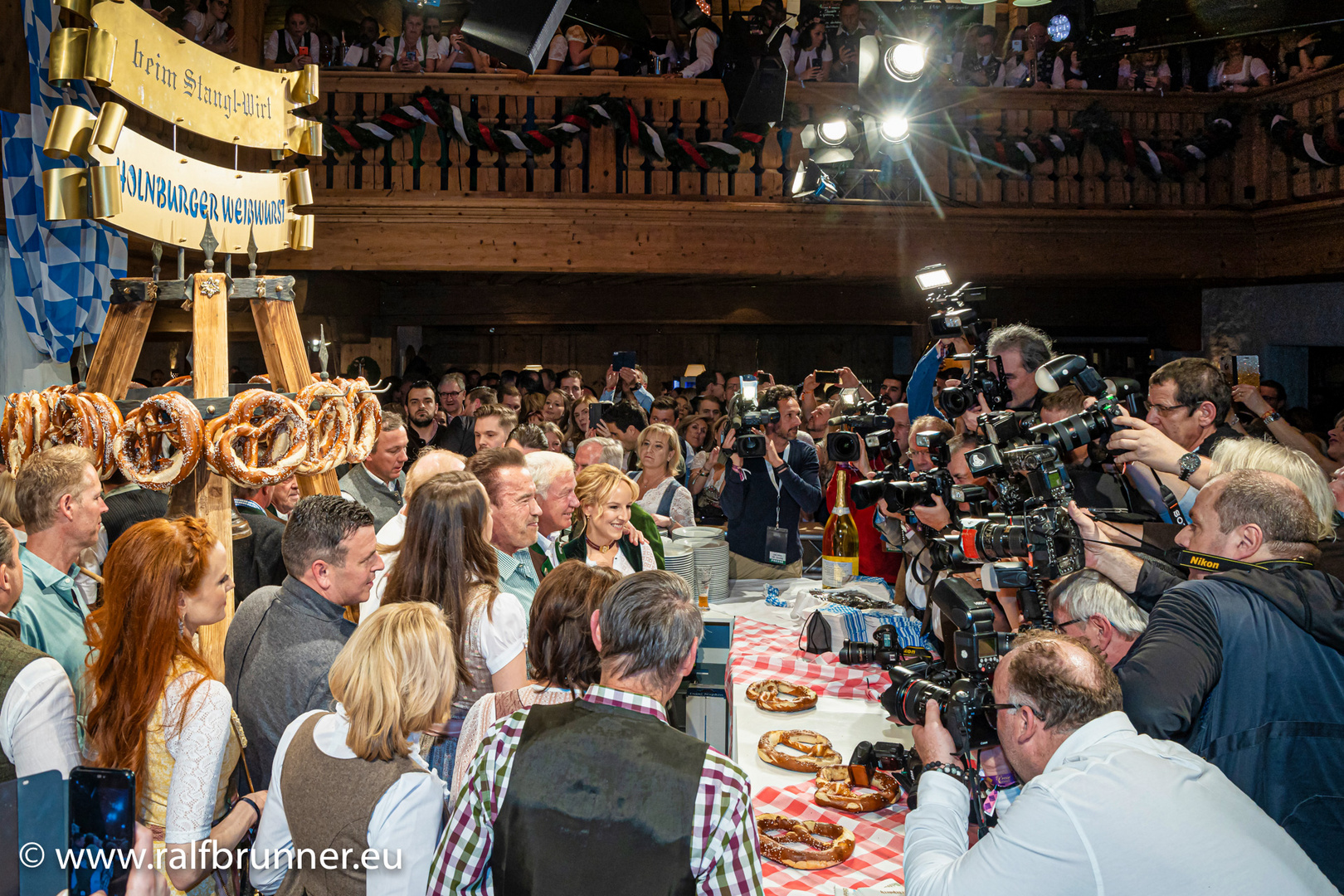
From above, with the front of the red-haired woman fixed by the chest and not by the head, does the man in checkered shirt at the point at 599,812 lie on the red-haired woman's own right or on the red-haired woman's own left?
on the red-haired woman's own right

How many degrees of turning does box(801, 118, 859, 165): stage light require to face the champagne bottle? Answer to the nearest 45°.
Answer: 0° — it already faces it

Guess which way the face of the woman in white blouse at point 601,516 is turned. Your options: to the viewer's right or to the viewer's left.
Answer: to the viewer's right

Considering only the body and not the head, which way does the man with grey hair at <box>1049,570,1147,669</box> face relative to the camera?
to the viewer's left

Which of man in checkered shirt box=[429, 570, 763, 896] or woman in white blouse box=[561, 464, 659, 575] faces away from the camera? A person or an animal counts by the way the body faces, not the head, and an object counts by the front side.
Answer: the man in checkered shirt

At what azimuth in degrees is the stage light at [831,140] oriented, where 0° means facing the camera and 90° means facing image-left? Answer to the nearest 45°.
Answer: approximately 0°

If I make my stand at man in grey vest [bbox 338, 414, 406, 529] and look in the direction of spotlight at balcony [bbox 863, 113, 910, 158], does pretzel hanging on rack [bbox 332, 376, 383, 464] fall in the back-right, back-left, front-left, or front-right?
back-right

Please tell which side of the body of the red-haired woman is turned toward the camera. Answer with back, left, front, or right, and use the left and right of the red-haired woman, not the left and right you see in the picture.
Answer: right

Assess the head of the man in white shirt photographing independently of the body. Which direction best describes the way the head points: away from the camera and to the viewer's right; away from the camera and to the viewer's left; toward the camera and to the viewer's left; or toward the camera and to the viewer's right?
away from the camera and to the viewer's left

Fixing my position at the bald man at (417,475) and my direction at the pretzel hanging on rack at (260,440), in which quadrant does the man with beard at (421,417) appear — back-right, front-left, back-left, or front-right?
back-right

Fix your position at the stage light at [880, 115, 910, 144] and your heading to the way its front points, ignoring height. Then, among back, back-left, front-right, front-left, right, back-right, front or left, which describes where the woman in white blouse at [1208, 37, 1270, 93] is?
back-left

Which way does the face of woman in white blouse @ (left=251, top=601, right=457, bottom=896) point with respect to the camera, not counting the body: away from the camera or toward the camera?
away from the camera

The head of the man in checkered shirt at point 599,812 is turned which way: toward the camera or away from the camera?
away from the camera
